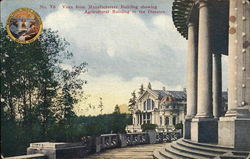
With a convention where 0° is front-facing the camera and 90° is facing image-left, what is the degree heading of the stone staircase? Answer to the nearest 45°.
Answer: approximately 45°
